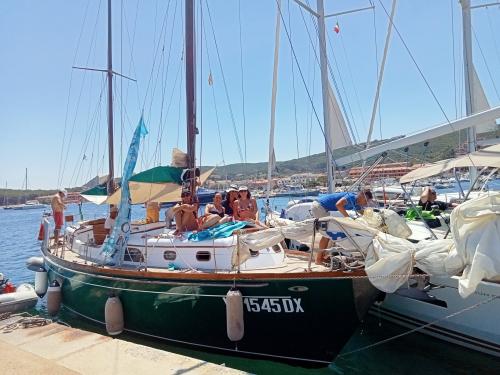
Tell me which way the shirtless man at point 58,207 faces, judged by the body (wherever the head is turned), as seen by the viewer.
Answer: to the viewer's right

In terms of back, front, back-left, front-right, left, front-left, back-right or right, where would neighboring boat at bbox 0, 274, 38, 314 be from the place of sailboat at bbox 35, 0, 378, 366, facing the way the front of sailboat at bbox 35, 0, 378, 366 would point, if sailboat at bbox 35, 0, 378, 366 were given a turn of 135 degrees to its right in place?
front-right

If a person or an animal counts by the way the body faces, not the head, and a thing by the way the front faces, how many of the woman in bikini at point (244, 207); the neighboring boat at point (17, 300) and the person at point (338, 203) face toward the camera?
1

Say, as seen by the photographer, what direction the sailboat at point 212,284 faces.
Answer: facing the viewer and to the right of the viewer

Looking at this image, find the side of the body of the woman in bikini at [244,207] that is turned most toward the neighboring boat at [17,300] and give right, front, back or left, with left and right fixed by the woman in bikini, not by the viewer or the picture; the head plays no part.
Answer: right
